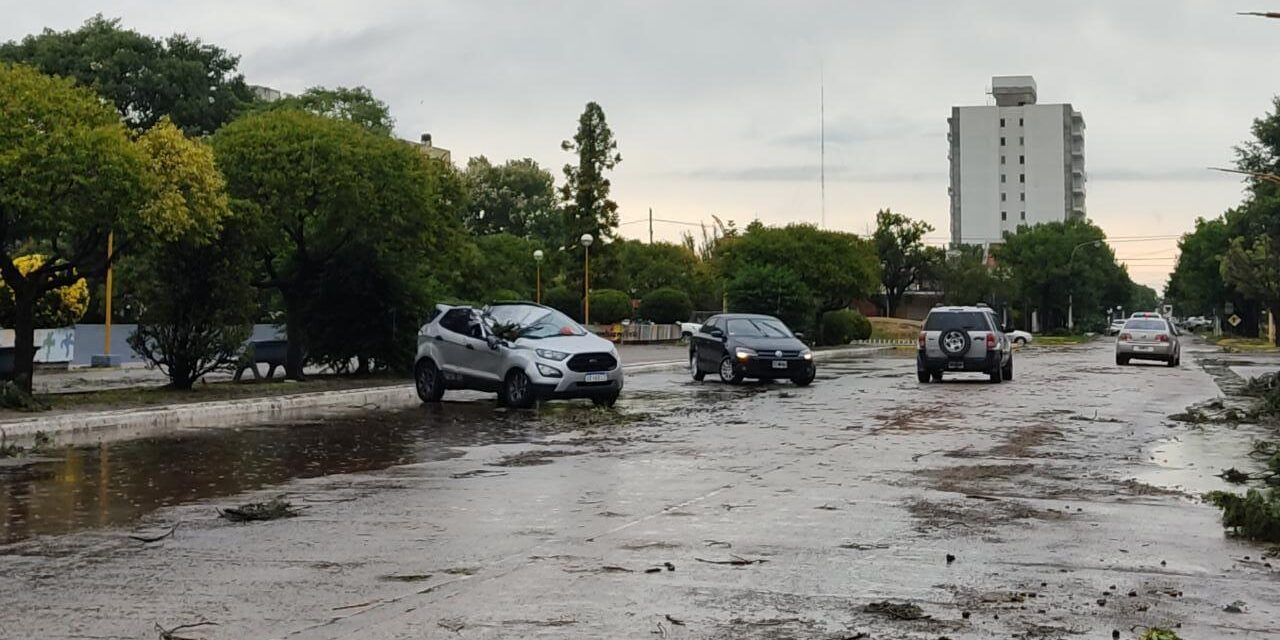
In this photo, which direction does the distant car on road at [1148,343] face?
away from the camera

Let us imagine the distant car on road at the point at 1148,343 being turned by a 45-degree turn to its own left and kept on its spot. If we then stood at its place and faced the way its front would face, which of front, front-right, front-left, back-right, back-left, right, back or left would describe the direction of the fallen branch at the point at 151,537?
back-left

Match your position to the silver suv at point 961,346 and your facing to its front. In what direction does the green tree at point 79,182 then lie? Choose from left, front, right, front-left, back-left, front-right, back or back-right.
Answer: back-left

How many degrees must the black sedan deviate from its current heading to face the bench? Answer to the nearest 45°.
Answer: approximately 135° to its right

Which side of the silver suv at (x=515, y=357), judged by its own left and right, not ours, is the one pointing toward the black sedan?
left

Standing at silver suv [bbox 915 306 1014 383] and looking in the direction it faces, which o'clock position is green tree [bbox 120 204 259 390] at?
The green tree is roughly at 8 o'clock from the silver suv.

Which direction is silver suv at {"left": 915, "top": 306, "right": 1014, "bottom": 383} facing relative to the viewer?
away from the camera

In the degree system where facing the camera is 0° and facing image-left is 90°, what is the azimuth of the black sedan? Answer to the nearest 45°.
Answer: approximately 315°

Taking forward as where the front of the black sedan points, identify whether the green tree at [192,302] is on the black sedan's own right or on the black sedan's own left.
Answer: on the black sedan's own right

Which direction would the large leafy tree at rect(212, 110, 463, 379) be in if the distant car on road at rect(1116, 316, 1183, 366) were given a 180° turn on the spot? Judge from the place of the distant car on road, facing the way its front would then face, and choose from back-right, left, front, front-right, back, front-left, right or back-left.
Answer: front-right

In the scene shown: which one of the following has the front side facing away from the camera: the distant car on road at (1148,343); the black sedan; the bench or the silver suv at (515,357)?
the distant car on road
